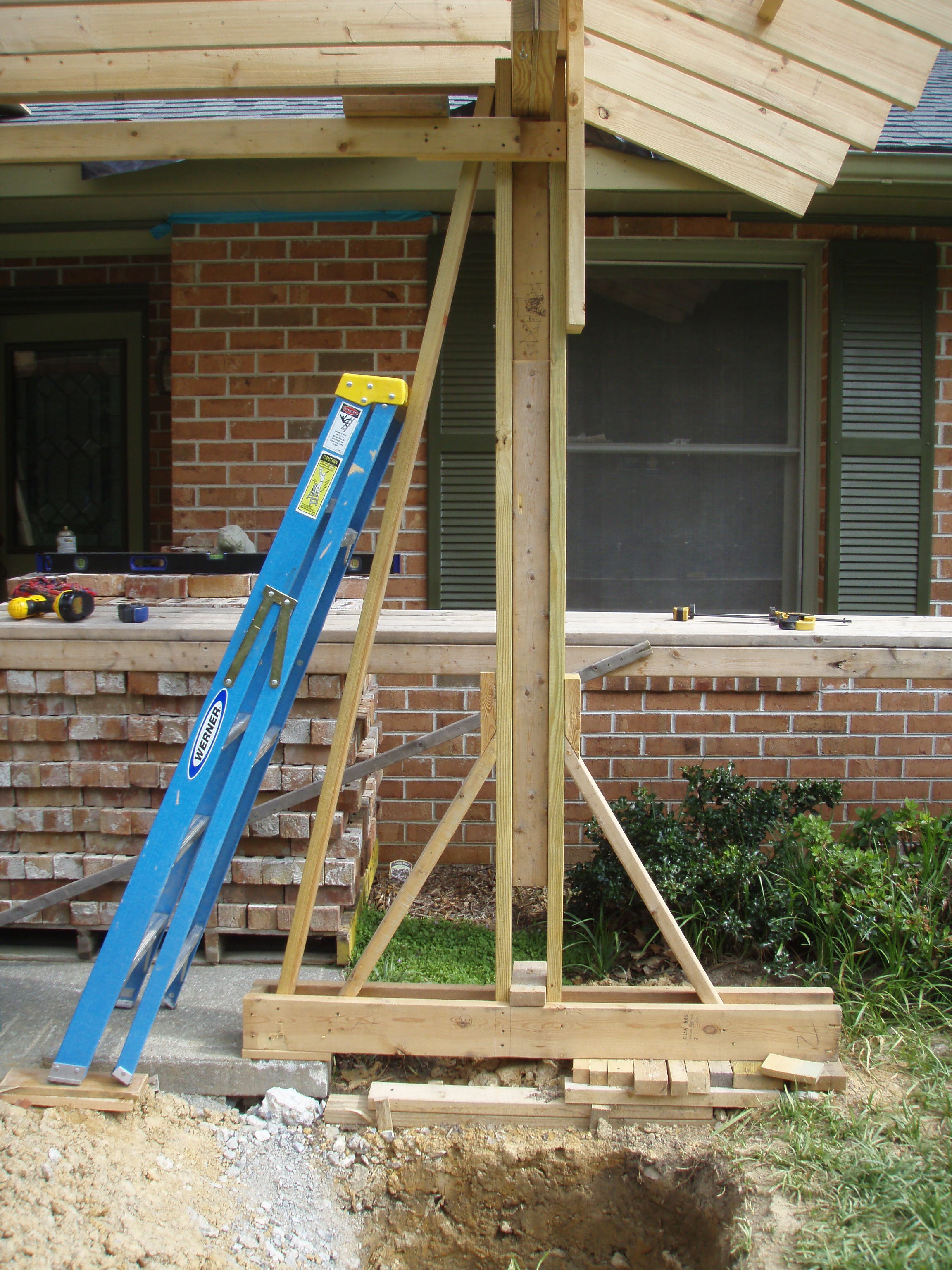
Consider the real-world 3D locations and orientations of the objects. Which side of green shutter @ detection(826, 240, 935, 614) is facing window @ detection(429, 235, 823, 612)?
right

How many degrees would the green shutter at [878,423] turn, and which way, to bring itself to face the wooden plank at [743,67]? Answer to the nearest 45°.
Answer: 0° — it already faces it

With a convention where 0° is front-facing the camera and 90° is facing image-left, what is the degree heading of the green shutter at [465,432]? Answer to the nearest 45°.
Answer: approximately 0°

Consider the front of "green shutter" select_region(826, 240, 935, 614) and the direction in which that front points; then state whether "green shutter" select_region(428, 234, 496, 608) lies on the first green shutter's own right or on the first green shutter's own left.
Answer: on the first green shutter's own right

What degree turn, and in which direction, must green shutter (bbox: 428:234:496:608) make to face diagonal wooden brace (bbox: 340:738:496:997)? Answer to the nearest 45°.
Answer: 0° — it already faces it

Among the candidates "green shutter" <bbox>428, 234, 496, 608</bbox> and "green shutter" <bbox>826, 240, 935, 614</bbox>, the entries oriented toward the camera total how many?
2

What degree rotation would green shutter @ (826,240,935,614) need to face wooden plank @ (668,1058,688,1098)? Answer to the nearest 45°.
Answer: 0° — it already faces it

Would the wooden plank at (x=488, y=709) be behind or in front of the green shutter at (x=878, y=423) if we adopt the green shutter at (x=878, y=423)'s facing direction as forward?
in front

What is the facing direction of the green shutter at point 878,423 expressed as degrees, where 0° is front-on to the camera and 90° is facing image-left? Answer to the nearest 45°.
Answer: approximately 0°
